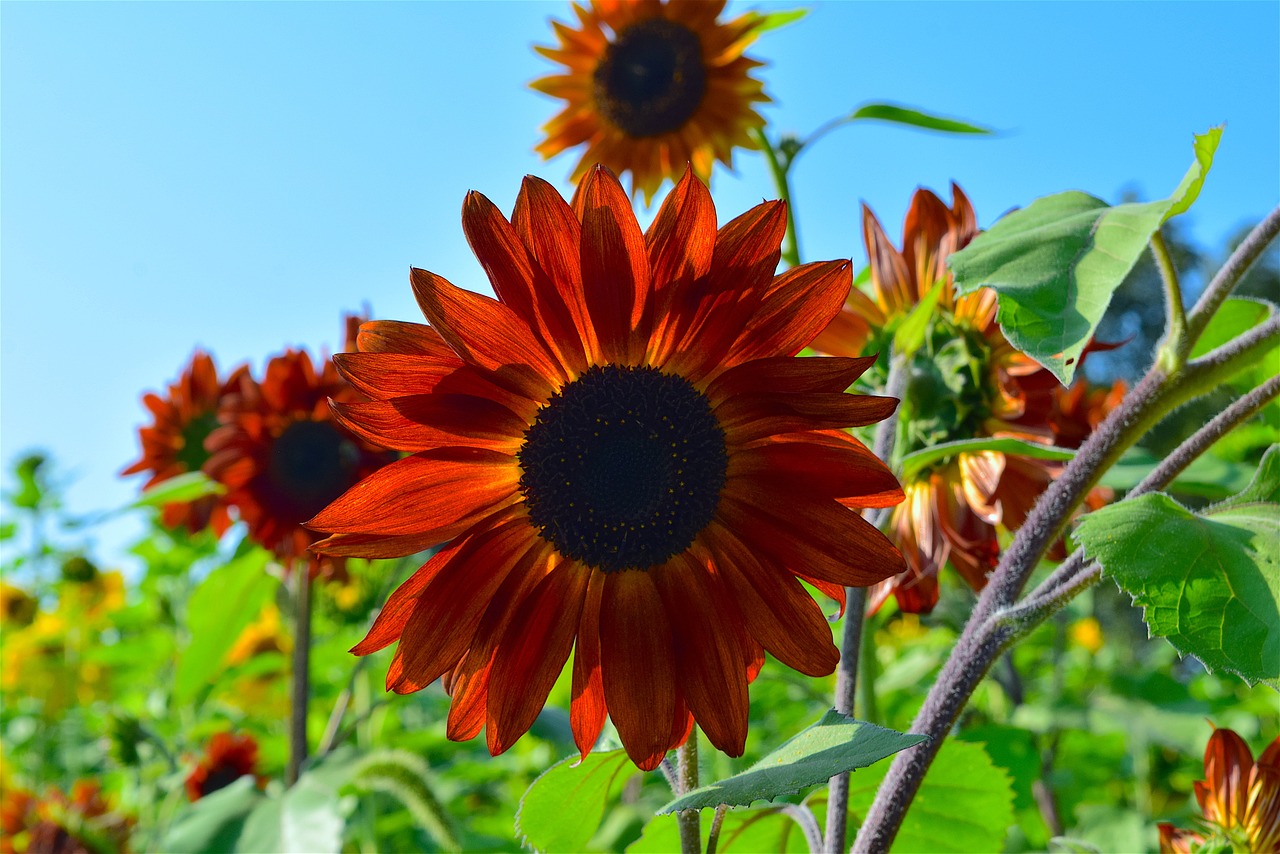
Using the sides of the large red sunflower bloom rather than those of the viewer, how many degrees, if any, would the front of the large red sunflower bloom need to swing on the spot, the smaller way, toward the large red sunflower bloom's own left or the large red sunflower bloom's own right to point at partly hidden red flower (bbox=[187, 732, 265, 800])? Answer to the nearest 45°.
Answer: approximately 135° to the large red sunflower bloom's own right

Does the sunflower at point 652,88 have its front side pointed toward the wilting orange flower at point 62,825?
no

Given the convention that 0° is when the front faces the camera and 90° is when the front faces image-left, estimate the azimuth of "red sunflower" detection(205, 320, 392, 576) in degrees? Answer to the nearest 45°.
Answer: approximately 0°

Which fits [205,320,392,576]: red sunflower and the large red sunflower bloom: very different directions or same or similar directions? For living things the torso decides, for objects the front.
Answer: same or similar directions

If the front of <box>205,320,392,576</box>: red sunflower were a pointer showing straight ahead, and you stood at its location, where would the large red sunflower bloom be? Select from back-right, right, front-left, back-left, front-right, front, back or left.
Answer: front

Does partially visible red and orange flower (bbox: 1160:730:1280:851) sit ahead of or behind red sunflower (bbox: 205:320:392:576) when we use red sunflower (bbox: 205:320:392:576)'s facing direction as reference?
ahead

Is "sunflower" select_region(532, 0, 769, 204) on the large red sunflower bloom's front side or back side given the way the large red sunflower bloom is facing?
on the back side

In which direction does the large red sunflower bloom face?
toward the camera

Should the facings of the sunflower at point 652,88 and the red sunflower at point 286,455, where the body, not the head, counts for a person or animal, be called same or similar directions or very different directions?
same or similar directions

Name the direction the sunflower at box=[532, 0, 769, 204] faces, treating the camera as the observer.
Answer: facing the viewer

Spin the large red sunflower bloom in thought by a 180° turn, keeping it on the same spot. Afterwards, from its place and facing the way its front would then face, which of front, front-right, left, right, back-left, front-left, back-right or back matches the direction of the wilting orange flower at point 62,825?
front-left

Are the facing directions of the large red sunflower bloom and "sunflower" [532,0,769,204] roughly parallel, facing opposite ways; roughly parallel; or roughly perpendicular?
roughly parallel

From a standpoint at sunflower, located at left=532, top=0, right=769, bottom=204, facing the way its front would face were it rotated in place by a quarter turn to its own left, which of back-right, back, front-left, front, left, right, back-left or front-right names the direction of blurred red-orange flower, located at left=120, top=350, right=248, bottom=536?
back
